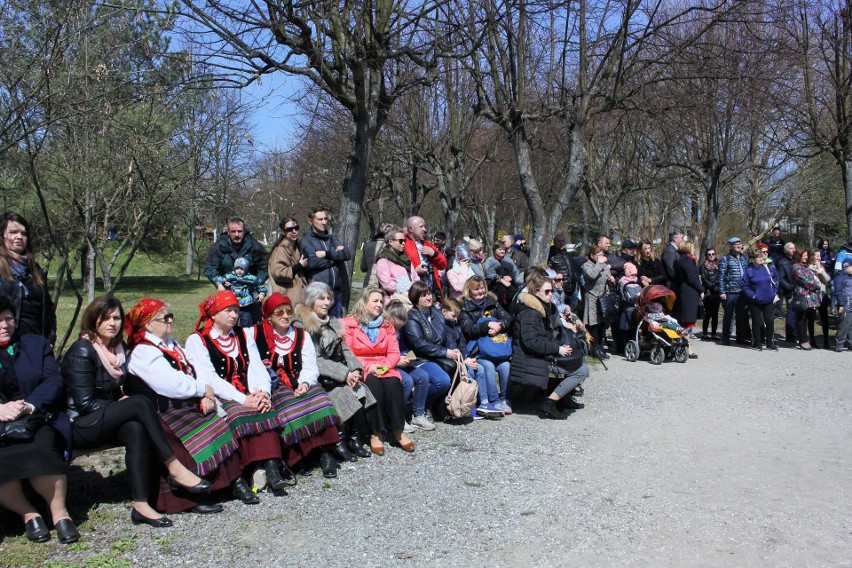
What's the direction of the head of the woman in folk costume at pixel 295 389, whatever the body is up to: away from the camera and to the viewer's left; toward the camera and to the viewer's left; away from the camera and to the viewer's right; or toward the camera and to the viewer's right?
toward the camera and to the viewer's right

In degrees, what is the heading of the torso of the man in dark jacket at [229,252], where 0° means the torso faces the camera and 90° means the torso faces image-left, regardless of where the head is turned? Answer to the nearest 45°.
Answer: approximately 0°

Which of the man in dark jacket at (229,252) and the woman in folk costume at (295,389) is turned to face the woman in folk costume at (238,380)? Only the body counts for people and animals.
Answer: the man in dark jacket

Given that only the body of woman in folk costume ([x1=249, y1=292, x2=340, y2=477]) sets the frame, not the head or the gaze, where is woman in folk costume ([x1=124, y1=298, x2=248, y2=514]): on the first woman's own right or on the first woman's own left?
on the first woman's own right

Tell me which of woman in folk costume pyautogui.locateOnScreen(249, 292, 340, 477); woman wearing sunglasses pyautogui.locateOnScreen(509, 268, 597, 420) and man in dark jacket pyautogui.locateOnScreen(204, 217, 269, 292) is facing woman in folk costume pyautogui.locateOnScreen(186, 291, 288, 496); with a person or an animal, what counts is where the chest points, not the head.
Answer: the man in dark jacket

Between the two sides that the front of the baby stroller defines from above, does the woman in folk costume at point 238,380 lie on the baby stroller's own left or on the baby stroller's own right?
on the baby stroller's own right

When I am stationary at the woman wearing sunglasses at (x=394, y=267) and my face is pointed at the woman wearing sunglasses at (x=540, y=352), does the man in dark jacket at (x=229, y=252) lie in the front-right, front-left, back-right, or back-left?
back-right

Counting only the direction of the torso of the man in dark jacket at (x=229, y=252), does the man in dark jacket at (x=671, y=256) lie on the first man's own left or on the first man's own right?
on the first man's own left

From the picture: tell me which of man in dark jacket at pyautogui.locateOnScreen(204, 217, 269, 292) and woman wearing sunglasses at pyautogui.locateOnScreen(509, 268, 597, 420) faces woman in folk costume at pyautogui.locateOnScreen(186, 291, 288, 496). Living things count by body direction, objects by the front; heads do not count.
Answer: the man in dark jacket

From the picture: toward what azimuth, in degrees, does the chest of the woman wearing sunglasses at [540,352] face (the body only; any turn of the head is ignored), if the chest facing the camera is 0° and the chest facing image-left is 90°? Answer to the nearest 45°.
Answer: approximately 270°

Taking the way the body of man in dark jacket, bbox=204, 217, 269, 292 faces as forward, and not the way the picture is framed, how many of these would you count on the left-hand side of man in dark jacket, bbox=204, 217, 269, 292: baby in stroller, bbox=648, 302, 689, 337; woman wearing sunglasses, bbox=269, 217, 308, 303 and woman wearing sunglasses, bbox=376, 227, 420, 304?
3
